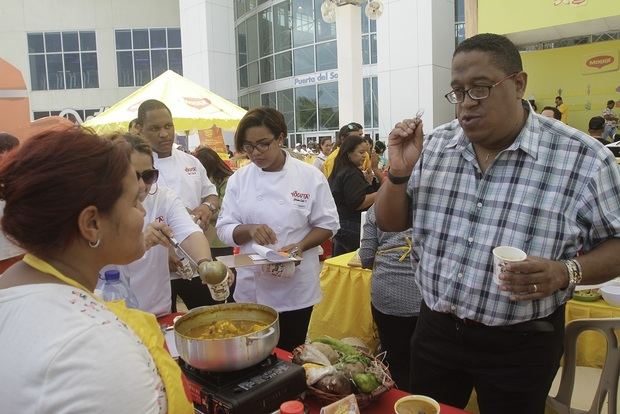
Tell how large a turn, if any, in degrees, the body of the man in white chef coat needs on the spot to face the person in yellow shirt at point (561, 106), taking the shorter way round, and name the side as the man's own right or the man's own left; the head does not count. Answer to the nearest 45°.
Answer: approximately 135° to the man's own left

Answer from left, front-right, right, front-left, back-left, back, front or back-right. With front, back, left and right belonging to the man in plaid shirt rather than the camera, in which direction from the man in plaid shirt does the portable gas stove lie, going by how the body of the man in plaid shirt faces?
front

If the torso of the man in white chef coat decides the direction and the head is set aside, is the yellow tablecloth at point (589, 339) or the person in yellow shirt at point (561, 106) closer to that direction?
the yellow tablecloth

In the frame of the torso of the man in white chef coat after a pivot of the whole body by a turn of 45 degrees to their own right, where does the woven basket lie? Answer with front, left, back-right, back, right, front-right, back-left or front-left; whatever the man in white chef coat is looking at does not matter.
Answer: front-left

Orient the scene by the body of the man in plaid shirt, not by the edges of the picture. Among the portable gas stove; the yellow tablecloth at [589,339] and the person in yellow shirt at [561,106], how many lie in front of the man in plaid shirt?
1

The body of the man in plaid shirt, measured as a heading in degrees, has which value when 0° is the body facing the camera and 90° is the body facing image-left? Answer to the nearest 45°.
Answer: approximately 45°

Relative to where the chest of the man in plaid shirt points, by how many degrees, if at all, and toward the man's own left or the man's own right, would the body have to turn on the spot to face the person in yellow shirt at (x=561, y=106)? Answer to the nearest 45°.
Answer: approximately 135° to the man's own right

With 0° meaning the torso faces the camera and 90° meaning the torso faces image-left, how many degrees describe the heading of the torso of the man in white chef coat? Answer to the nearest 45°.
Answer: approximately 0°

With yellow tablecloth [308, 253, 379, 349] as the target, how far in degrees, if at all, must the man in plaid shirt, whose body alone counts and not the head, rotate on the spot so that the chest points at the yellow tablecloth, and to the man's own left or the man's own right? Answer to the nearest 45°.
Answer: approximately 90° to the man's own right

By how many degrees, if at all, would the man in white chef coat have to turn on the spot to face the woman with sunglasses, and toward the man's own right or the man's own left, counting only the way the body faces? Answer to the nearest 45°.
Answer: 0° — they already face them

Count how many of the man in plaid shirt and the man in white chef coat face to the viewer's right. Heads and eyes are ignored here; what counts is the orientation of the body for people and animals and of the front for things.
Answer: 0

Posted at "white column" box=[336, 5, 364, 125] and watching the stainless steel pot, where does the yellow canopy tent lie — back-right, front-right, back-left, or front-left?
front-right

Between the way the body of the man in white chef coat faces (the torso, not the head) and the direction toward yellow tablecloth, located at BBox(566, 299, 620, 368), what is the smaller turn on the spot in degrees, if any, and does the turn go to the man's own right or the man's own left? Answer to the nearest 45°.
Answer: approximately 45° to the man's own left

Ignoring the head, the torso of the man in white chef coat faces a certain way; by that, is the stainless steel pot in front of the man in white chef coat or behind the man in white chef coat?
in front
